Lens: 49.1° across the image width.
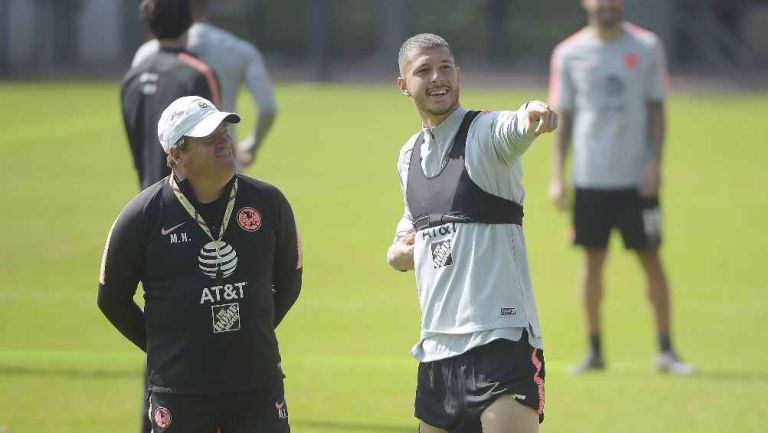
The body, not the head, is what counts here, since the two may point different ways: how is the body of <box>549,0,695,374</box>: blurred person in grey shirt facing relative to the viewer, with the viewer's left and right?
facing the viewer

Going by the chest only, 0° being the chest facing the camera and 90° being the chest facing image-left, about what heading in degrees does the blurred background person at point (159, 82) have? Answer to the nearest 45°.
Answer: approximately 225°

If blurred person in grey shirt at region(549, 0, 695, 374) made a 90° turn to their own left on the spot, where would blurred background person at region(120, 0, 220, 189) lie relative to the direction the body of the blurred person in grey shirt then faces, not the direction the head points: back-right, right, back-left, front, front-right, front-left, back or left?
back-right

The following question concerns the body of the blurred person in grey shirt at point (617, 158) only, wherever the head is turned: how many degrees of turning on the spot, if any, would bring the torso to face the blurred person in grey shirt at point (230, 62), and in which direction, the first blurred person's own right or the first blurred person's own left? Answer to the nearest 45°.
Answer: approximately 45° to the first blurred person's own right
